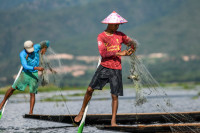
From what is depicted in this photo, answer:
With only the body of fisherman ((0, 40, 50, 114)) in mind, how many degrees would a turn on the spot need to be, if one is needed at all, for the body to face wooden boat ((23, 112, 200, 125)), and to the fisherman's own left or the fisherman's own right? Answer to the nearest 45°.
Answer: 0° — they already face it

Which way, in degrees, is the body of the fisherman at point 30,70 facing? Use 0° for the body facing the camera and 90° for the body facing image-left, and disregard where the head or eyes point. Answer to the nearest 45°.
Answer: approximately 315°

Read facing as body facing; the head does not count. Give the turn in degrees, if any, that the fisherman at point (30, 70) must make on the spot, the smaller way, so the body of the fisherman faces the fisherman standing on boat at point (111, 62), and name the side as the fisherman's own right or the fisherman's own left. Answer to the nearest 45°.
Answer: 0° — they already face them
